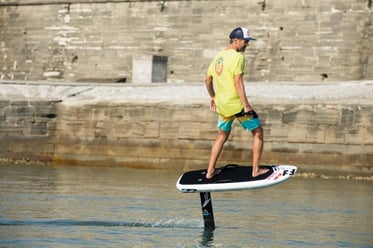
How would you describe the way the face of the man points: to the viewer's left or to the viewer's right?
to the viewer's right

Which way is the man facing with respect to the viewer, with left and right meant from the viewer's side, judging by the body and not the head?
facing away from the viewer and to the right of the viewer

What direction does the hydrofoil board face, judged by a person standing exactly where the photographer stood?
facing to the right of the viewer
